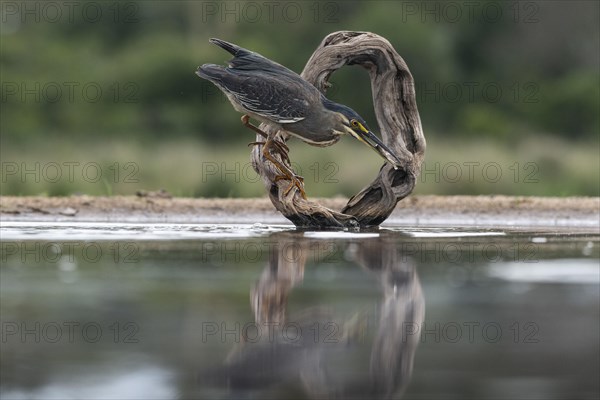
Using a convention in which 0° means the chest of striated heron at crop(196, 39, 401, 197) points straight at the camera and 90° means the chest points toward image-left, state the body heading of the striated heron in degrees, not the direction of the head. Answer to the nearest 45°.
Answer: approximately 270°
